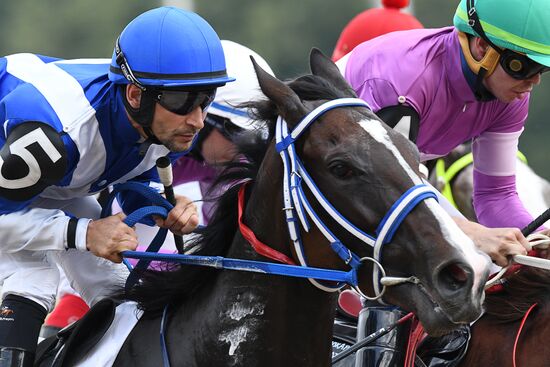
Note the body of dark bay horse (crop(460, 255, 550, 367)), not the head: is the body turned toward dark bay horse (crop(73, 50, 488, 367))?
no

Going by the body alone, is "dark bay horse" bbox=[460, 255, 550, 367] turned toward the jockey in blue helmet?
no

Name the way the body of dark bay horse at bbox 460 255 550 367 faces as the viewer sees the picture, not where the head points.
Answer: to the viewer's right
